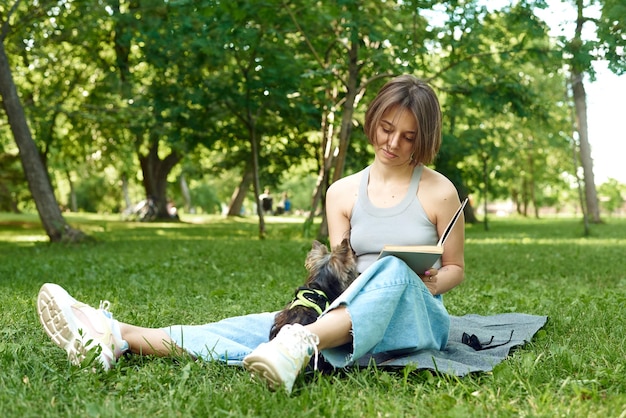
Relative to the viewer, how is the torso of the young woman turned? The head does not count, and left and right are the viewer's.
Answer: facing the viewer and to the left of the viewer

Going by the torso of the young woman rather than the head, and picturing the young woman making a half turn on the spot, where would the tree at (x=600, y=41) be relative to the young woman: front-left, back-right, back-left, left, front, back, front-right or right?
front
